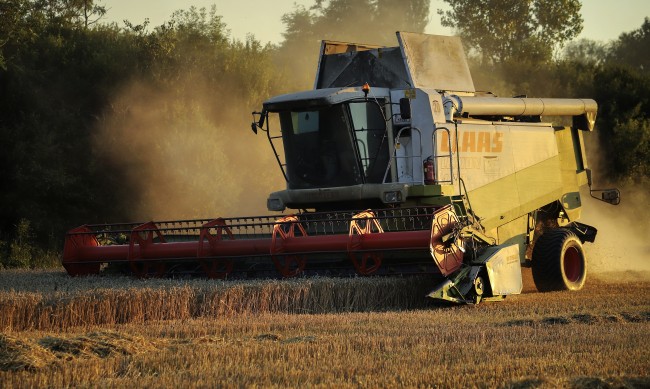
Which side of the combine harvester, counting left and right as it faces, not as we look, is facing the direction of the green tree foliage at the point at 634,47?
back

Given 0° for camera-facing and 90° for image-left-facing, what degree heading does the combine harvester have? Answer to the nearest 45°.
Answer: approximately 45°

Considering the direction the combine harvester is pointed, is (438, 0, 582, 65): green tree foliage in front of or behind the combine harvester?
behind
